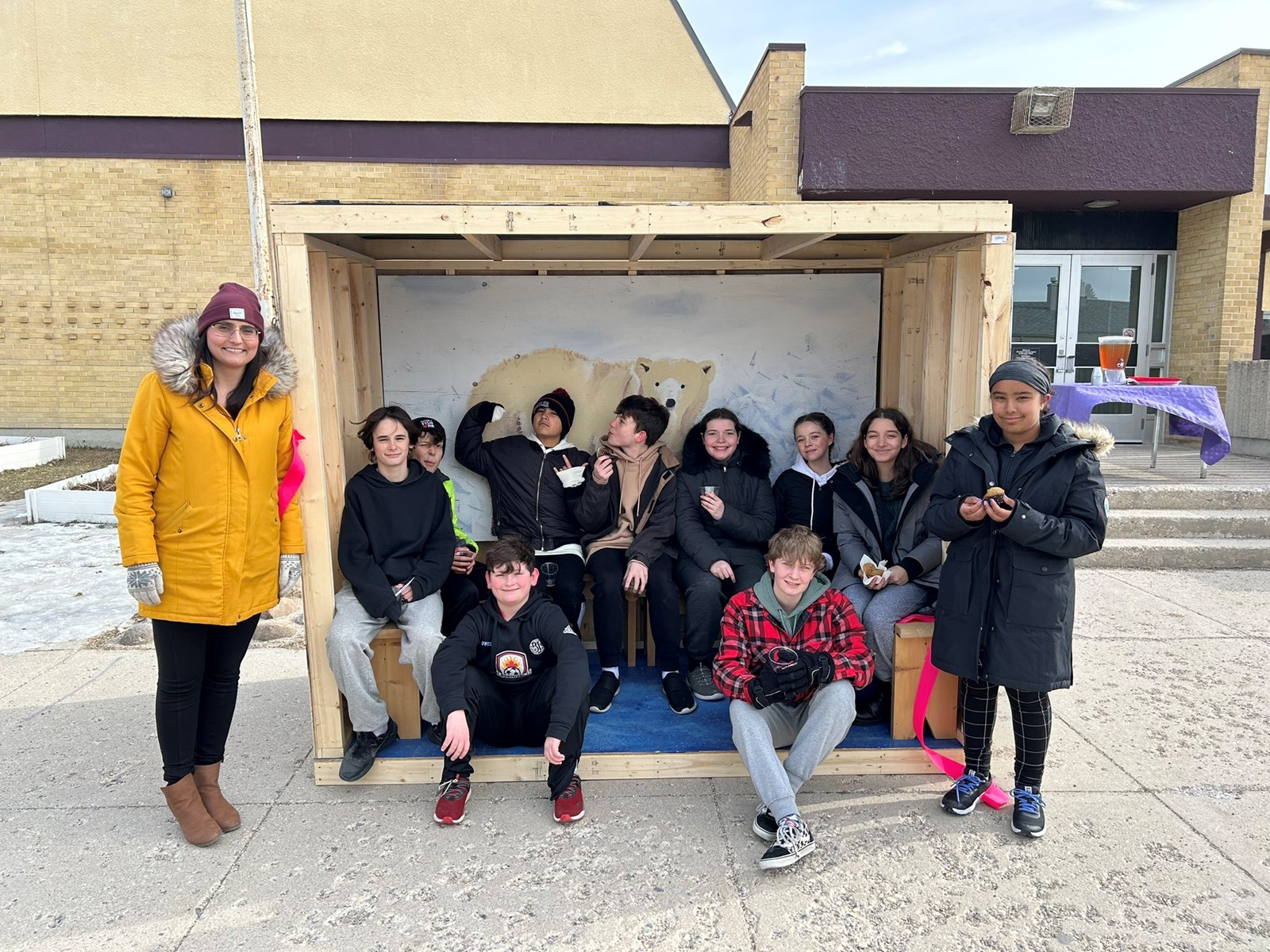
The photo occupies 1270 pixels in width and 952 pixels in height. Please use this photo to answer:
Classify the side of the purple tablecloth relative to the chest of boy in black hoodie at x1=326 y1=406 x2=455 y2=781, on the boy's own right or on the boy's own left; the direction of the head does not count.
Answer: on the boy's own left

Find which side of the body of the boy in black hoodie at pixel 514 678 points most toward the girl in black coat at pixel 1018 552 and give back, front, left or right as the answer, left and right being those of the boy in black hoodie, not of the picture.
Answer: left

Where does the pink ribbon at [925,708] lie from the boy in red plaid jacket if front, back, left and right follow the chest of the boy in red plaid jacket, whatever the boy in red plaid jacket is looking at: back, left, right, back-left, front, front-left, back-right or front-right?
back-left

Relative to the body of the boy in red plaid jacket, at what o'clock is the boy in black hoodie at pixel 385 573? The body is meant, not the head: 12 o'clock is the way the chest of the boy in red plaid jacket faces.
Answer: The boy in black hoodie is roughly at 3 o'clock from the boy in red plaid jacket.

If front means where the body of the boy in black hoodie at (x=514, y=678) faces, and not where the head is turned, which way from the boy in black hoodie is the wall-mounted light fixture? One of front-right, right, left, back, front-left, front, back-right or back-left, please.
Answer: back-left

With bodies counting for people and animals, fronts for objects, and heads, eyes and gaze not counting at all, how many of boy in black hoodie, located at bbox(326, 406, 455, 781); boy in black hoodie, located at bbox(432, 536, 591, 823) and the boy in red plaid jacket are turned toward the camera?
3

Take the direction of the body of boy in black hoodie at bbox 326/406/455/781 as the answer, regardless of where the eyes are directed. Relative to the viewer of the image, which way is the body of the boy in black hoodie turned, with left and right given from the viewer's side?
facing the viewer

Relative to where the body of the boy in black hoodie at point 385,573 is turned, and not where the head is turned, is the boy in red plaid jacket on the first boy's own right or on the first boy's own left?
on the first boy's own left

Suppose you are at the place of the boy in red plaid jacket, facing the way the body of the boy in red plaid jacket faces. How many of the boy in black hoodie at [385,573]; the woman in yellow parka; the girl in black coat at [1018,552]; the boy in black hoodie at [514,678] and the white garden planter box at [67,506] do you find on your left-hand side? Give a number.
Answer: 1

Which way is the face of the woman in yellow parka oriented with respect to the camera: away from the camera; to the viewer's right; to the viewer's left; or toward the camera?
toward the camera

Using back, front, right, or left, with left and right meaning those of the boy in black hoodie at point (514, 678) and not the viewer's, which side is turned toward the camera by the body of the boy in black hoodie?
front

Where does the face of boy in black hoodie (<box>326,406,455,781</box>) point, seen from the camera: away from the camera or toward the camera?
toward the camera

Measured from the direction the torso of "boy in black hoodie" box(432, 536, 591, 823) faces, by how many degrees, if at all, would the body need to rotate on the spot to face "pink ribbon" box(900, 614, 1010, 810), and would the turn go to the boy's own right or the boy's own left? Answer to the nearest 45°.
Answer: approximately 90° to the boy's own left

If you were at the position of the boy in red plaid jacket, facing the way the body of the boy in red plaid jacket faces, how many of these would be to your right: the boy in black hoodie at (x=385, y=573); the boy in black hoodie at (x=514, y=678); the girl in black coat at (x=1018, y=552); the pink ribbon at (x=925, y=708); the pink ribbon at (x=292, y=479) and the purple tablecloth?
3

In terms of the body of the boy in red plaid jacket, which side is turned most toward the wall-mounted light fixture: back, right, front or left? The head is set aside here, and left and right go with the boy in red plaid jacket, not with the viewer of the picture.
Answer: back

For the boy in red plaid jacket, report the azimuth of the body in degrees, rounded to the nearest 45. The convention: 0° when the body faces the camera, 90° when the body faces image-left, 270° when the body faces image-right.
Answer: approximately 0°
